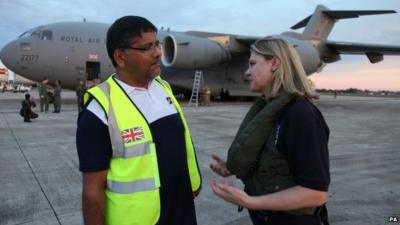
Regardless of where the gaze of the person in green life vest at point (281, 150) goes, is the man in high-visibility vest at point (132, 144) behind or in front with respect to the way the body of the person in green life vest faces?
in front

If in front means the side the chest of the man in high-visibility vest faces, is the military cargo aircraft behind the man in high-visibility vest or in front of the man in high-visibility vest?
behind

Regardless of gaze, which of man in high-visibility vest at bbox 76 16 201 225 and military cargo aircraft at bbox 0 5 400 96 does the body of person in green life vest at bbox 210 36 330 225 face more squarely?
the man in high-visibility vest

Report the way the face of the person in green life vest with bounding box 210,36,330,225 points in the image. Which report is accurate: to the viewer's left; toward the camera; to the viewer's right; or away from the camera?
to the viewer's left

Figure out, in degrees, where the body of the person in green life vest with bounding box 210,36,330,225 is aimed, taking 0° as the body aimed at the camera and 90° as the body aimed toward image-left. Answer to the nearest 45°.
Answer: approximately 90°

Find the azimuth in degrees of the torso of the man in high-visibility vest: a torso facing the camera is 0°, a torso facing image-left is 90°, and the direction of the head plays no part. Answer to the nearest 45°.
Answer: approximately 315°

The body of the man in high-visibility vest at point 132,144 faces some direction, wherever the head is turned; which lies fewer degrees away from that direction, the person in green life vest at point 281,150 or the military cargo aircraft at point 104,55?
the person in green life vest

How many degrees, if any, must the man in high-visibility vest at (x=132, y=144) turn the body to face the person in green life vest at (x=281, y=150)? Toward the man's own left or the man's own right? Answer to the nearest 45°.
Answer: approximately 45° to the man's own left

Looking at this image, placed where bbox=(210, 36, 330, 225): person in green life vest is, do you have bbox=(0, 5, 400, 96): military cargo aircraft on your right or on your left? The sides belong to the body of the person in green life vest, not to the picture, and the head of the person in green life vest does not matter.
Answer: on your right

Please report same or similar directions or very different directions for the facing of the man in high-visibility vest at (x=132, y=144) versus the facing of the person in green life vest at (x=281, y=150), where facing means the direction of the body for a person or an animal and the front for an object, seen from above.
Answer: very different directions
